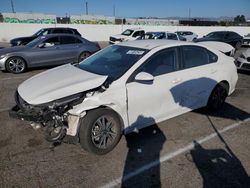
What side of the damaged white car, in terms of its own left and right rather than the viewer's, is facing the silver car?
right

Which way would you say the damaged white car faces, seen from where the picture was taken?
facing the viewer and to the left of the viewer

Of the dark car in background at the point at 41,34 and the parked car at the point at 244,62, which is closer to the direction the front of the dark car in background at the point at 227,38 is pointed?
the dark car in background

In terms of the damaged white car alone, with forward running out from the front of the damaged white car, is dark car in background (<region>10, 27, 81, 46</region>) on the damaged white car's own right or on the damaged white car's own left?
on the damaged white car's own right

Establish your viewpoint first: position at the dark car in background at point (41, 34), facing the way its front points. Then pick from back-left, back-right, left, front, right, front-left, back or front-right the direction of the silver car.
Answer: left

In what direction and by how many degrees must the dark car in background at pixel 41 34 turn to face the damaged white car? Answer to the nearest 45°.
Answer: approximately 90° to its left

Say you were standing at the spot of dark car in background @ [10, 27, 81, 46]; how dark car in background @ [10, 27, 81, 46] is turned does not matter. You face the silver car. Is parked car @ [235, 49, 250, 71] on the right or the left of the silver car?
left

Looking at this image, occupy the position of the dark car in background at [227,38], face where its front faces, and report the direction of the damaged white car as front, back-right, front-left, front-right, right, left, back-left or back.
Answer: left

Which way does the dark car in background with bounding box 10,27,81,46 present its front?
to the viewer's left

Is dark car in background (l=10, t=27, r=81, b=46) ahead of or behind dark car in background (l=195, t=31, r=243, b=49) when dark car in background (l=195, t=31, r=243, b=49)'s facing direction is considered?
ahead

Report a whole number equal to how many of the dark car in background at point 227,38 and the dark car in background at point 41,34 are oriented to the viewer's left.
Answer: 2

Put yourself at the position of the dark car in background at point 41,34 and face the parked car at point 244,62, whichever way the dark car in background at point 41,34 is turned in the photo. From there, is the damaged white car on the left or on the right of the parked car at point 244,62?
right

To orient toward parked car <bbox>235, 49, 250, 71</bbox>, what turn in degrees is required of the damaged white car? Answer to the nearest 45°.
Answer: approximately 180°

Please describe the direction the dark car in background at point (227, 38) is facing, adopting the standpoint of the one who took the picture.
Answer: facing to the left of the viewer

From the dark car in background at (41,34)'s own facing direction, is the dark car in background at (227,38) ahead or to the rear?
to the rear
